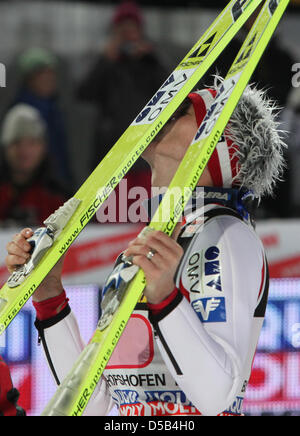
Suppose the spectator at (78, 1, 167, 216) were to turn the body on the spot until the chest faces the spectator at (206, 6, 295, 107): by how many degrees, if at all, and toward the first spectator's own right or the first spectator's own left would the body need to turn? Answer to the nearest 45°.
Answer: approximately 90° to the first spectator's own left

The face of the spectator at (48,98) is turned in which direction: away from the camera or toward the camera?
toward the camera

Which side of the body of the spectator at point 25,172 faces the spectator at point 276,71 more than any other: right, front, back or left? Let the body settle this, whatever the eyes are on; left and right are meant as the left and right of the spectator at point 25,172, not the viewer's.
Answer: left

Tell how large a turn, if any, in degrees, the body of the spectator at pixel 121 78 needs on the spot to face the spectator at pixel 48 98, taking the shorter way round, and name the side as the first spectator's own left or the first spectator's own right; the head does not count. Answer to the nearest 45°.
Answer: approximately 90° to the first spectator's own right

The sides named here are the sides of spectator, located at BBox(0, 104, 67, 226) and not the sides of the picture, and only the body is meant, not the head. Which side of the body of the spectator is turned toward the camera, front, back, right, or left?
front

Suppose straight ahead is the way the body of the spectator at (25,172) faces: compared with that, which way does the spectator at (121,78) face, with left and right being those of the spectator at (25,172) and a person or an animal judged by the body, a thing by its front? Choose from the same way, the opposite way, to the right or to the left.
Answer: the same way

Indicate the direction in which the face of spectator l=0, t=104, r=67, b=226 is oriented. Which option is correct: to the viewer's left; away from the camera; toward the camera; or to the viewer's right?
toward the camera

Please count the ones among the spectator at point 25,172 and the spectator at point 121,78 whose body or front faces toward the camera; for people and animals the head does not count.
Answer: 2

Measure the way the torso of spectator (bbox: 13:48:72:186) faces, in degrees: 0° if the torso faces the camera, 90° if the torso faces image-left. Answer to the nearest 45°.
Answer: approximately 315°
